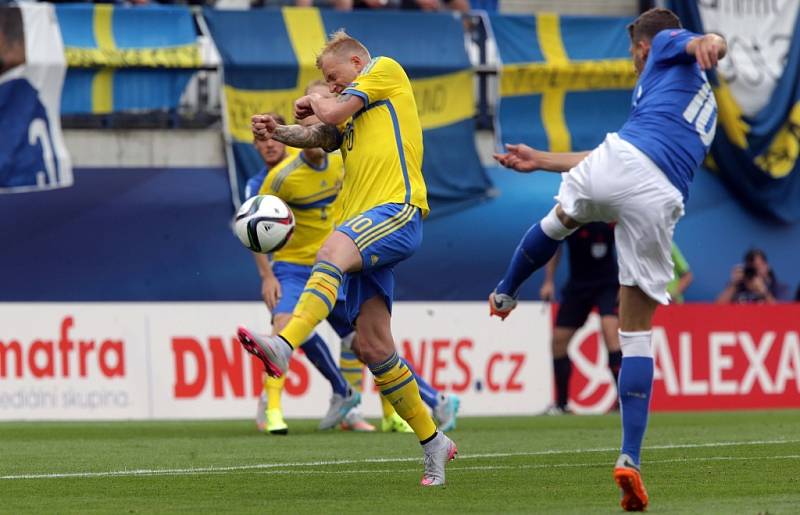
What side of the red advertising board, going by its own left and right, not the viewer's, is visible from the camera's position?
front

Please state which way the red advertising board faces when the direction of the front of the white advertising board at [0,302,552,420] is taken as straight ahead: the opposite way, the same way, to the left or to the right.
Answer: the same way

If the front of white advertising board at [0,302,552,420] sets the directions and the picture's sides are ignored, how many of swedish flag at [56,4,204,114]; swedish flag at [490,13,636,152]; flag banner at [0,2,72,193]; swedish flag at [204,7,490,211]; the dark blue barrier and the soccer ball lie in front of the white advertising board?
1

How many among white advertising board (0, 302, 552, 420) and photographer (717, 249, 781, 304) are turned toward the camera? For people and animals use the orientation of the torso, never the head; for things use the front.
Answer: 2

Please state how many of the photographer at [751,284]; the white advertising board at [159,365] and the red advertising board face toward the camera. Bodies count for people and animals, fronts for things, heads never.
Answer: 3

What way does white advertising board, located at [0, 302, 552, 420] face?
toward the camera

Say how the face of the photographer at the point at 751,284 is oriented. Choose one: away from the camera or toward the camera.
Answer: toward the camera

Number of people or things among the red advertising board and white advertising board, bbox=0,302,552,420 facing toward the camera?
2

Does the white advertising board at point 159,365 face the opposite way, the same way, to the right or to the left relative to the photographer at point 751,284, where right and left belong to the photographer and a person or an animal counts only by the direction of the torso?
the same way

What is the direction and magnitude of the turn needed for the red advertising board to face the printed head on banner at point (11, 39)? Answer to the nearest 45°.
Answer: approximately 90° to its right

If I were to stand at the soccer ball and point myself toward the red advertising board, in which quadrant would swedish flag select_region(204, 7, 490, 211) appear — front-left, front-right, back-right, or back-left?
front-left

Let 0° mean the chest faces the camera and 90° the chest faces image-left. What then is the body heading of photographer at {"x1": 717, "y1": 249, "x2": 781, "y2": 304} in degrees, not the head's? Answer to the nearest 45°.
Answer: approximately 0°

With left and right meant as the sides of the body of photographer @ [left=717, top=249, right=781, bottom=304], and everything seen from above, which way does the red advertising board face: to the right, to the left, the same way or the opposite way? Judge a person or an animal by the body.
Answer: the same way

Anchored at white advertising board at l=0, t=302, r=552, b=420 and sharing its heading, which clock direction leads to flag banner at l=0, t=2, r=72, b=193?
The flag banner is roughly at 5 o'clock from the white advertising board.

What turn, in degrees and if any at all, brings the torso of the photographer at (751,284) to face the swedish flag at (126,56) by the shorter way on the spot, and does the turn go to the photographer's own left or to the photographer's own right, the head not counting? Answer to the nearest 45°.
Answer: approximately 90° to the photographer's own right
